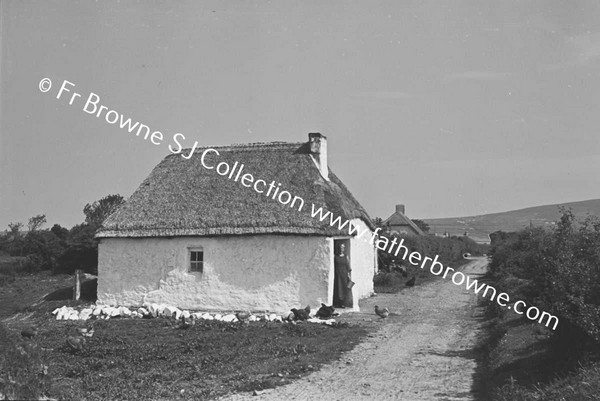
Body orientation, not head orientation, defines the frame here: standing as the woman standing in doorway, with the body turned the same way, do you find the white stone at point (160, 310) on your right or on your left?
on your right

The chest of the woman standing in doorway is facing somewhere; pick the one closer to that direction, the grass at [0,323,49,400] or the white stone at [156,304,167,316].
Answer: the grass

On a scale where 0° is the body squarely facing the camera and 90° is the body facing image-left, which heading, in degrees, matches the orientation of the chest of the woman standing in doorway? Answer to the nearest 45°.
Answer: approximately 0°

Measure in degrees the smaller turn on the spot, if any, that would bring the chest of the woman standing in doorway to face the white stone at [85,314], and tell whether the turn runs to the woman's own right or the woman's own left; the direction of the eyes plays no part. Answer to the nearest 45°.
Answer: approximately 90° to the woman's own right

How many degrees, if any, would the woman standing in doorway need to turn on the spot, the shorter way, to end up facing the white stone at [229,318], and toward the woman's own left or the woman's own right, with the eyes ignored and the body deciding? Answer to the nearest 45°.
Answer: approximately 45° to the woman's own right
